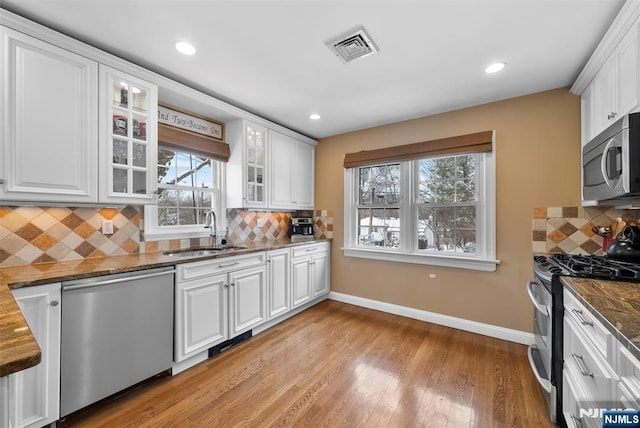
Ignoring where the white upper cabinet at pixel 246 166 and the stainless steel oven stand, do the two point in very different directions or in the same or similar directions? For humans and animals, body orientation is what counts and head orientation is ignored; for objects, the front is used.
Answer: very different directions

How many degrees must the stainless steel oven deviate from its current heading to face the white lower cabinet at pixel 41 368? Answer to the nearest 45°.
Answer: approximately 45° to its left

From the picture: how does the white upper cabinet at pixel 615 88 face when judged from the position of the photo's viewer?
facing to the left of the viewer

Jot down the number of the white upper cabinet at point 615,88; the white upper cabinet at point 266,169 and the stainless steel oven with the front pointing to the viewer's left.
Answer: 2

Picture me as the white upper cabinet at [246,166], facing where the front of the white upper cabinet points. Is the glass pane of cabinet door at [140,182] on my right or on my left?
on my right

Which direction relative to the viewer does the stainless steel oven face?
to the viewer's left

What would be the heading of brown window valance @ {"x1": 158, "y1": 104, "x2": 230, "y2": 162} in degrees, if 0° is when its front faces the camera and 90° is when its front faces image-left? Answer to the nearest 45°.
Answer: approximately 315°
